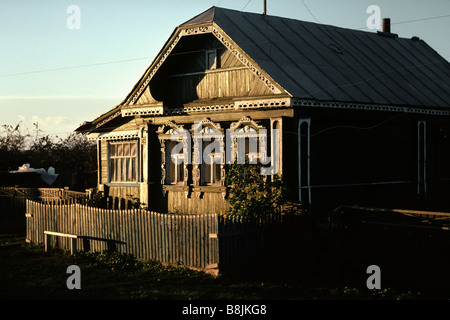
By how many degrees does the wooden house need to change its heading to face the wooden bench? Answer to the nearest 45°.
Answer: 0° — it already faces it

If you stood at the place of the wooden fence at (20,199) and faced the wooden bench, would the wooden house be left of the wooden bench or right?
left

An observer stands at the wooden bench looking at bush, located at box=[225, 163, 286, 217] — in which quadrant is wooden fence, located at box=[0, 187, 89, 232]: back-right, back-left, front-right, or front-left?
back-left

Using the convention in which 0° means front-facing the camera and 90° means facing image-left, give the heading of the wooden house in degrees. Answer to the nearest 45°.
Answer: approximately 45°

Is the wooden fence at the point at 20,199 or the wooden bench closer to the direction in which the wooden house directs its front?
the wooden bench
